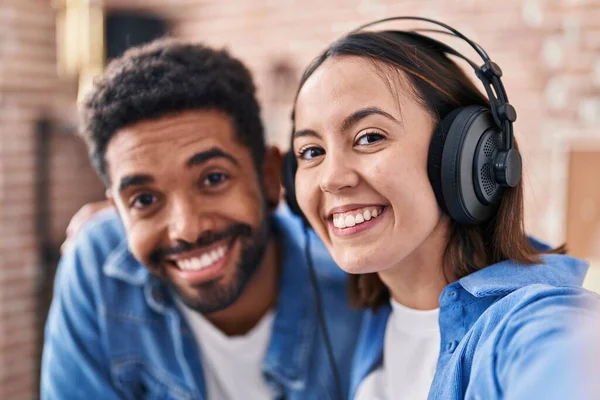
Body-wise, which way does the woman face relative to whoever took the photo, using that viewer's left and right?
facing the viewer and to the left of the viewer

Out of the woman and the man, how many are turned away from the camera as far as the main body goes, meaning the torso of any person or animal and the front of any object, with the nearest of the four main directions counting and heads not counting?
0

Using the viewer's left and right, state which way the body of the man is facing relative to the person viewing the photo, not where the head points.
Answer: facing the viewer

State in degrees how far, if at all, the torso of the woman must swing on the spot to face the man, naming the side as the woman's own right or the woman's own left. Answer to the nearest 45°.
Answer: approximately 90° to the woman's own right

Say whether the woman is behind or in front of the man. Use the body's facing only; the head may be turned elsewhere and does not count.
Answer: in front
